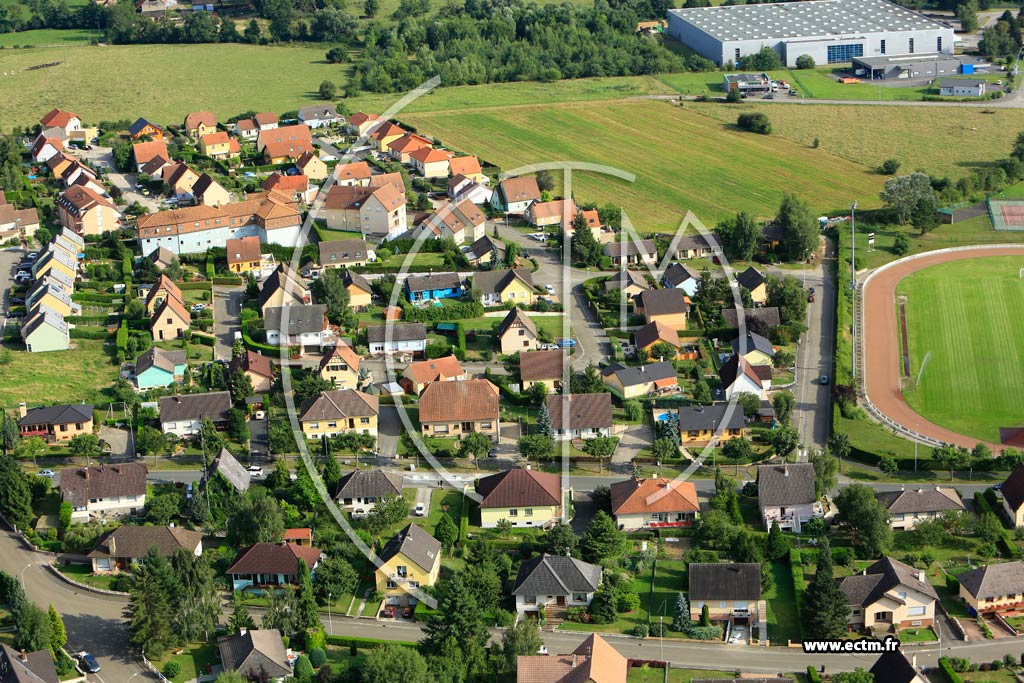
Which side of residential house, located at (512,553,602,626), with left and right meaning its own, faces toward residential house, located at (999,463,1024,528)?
left

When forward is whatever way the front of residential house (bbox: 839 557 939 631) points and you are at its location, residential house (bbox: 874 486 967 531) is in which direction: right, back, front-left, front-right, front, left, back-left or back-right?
back

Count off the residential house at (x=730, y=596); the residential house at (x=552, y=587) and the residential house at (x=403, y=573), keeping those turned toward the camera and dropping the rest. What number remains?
3

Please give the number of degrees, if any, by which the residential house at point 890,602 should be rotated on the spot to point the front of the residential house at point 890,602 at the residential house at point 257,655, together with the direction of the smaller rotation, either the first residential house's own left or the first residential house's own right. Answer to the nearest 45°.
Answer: approximately 45° to the first residential house's own right

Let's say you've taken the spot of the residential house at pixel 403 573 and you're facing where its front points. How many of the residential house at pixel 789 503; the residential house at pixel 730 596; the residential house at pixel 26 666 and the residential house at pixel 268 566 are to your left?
2

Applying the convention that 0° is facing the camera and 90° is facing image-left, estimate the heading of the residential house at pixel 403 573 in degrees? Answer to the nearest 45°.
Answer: approximately 0°

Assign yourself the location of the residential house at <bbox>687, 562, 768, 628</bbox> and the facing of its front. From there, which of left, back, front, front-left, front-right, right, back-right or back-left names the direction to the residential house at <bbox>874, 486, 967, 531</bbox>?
back-left

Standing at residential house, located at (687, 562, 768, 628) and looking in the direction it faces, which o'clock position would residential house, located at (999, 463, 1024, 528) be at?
residential house, located at (999, 463, 1024, 528) is roughly at 8 o'clock from residential house, located at (687, 562, 768, 628).

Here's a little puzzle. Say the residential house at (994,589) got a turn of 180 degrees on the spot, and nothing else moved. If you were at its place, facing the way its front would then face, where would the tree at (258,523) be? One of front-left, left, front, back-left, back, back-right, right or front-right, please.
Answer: left

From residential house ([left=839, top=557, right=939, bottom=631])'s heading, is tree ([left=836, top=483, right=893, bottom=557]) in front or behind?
behind

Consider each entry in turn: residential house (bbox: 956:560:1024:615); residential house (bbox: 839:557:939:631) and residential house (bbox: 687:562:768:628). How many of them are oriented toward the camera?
3

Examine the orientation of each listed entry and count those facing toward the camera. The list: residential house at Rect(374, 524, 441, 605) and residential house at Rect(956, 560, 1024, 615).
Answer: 2
